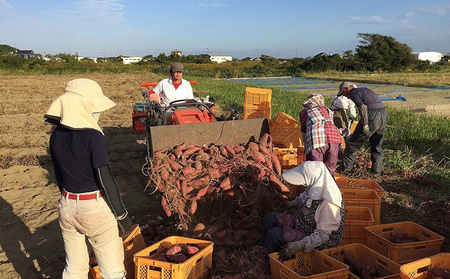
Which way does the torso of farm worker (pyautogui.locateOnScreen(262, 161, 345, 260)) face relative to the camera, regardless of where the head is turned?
to the viewer's left

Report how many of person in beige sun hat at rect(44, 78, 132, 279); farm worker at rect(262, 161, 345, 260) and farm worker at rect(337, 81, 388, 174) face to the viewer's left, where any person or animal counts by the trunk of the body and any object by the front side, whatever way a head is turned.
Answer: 2

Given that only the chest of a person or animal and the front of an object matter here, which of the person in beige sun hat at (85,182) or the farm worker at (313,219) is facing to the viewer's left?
the farm worker

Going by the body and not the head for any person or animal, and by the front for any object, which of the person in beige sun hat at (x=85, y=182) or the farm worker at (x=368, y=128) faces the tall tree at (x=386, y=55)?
the person in beige sun hat

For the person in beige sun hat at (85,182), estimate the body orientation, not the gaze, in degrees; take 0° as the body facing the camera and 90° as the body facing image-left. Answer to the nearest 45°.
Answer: approximately 225°

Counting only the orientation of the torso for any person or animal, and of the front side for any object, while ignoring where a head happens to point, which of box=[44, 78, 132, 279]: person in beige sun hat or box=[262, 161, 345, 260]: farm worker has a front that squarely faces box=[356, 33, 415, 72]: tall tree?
the person in beige sun hat

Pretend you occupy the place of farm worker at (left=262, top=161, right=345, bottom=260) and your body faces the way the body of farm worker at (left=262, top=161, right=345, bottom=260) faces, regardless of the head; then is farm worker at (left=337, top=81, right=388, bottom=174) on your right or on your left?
on your right

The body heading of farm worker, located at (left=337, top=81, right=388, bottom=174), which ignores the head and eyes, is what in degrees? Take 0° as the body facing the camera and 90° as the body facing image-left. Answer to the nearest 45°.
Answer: approximately 90°

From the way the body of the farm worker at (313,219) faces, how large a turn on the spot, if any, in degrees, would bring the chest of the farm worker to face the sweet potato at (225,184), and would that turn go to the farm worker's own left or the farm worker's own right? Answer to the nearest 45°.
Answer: approximately 45° to the farm worker's own right

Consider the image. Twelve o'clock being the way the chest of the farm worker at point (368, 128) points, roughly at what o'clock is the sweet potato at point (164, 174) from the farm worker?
The sweet potato is roughly at 10 o'clock from the farm worker.

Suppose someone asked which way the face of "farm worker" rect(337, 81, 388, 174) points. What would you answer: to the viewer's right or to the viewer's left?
to the viewer's left

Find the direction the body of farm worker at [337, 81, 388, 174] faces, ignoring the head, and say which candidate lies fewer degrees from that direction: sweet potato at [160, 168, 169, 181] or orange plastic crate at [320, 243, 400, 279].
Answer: the sweet potato
